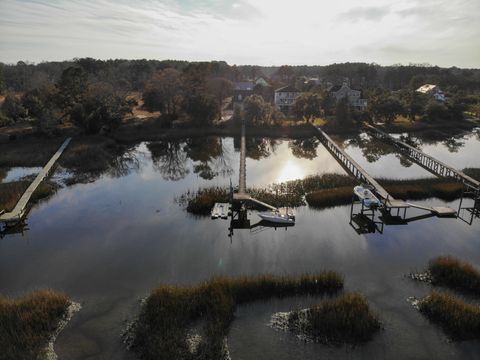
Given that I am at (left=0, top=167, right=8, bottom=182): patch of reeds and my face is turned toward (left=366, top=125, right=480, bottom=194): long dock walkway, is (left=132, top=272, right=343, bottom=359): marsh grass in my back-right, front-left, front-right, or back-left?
front-right

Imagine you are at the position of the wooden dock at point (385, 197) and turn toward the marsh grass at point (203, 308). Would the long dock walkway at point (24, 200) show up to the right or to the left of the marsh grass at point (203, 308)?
right

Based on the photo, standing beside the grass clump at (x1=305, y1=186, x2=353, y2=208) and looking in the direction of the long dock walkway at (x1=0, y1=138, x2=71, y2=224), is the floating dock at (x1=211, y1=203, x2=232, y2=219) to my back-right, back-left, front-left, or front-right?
front-left

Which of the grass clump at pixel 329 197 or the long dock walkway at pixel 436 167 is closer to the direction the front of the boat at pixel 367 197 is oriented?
the grass clump
